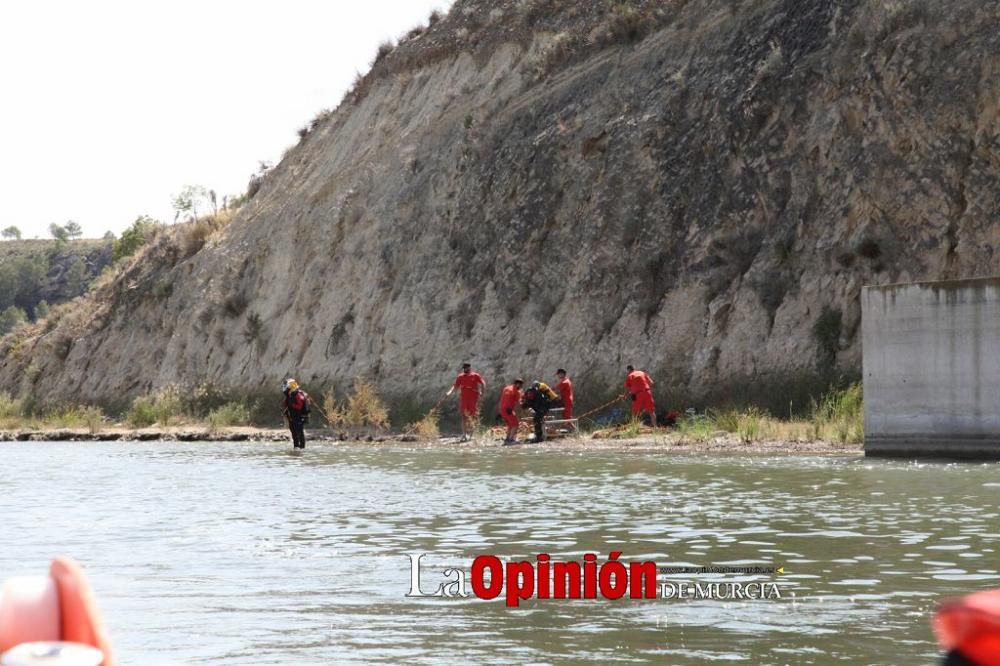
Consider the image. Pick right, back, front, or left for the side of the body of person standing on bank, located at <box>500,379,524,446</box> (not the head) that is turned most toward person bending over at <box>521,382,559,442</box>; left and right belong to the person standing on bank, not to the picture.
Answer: front

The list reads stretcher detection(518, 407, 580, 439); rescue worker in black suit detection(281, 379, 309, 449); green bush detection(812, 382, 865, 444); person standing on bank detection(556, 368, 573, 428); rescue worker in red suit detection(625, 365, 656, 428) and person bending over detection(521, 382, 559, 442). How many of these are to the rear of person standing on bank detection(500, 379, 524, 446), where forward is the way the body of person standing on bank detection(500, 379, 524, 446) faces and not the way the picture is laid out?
1

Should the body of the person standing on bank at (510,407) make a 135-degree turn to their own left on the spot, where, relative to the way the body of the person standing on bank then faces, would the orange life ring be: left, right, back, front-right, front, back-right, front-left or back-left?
back-left

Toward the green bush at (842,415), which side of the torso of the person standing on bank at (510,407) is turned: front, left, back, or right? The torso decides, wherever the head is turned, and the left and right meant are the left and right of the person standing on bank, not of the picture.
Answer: front

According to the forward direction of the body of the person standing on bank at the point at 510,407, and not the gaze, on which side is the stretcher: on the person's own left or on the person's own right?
on the person's own left

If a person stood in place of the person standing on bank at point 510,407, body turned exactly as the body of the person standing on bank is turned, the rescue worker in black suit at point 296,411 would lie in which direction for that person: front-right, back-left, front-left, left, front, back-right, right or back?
back

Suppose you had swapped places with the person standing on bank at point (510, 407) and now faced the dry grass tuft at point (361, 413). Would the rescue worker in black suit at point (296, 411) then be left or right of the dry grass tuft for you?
left

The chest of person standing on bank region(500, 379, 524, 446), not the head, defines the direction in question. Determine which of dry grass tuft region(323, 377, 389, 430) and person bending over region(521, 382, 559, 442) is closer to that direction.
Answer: the person bending over

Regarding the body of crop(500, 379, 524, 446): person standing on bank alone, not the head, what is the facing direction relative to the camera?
to the viewer's right

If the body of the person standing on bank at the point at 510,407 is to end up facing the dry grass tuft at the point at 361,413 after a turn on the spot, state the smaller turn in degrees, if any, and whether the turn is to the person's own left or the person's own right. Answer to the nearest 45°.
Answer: approximately 135° to the person's own left

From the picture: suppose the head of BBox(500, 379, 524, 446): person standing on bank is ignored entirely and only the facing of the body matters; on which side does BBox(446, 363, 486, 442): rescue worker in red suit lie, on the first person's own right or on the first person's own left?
on the first person's own left
